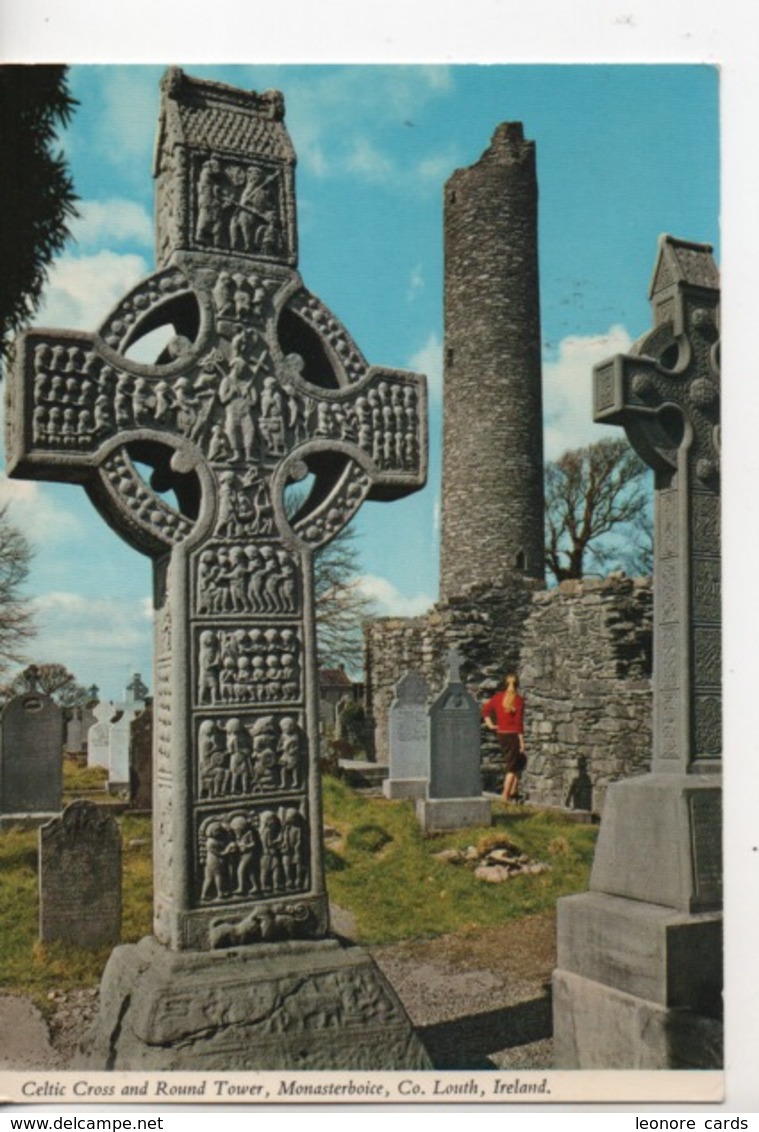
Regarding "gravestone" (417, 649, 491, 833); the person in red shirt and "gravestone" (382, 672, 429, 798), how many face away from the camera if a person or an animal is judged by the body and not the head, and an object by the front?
1

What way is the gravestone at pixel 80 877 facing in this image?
toward the camera

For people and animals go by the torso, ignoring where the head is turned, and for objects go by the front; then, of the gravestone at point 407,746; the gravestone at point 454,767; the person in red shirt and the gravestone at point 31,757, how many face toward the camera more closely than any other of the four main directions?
3

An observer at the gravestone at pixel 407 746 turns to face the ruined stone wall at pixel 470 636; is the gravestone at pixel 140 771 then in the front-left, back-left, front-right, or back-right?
back-left

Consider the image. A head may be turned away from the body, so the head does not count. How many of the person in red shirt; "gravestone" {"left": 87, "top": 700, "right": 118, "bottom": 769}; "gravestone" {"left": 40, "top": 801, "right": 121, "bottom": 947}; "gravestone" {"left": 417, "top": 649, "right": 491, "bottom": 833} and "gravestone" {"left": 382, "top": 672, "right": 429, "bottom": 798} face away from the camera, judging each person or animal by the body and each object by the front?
1

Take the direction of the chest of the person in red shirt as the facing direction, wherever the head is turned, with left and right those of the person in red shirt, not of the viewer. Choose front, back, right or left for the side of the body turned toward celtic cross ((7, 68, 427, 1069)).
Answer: back

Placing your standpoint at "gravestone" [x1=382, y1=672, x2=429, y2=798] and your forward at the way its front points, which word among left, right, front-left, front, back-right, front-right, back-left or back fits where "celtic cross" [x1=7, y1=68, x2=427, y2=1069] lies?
front

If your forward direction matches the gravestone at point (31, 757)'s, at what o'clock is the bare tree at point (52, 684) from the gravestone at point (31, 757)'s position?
The bare tree is roughly at 6 o'clock from the gravestone.

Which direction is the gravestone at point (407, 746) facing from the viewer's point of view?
toward the camera

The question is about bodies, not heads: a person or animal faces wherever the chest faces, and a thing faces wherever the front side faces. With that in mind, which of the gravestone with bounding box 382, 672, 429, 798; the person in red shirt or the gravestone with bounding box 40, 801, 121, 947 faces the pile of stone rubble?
the gravestone with bounding box 382, 672, 429, 798

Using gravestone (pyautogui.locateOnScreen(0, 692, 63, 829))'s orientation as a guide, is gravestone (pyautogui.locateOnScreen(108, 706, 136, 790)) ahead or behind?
behind
